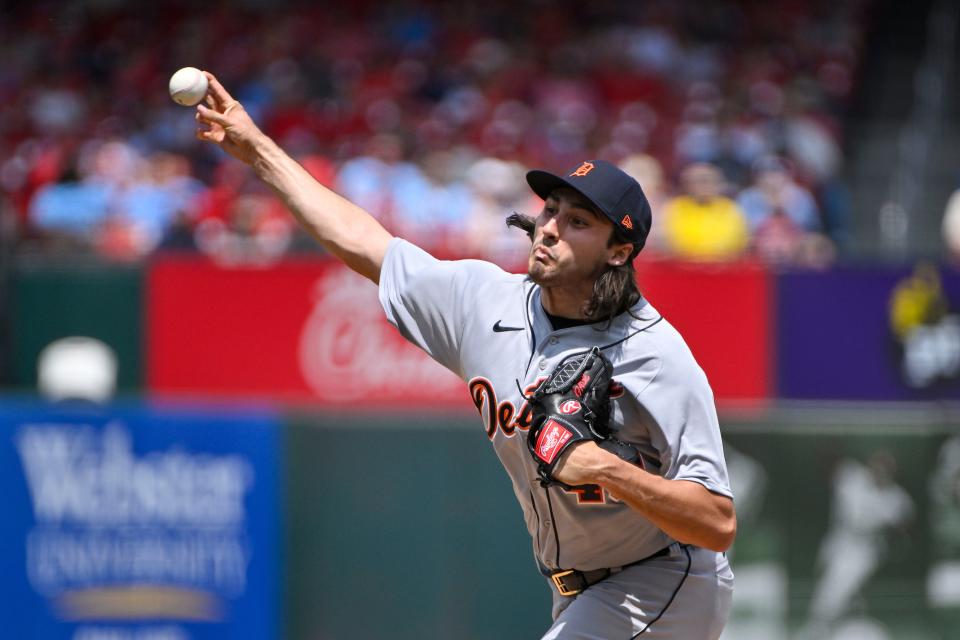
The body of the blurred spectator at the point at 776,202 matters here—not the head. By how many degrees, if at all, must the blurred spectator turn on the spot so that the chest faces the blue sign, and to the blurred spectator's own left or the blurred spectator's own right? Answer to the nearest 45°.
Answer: approximately 45° to the blurred spectator's own right

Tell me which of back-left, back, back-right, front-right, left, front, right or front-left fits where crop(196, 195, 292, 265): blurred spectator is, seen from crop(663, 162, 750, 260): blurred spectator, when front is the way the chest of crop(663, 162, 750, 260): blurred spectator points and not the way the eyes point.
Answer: right

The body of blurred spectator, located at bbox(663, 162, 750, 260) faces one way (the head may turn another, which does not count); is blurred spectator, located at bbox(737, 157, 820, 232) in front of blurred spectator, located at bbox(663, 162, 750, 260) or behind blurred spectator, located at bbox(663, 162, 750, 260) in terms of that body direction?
behind

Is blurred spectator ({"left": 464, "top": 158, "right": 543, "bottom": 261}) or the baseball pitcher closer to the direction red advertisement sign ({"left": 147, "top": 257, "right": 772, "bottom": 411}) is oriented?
the baseball pitcher

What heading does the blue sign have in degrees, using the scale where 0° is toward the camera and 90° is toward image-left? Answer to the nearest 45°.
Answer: approximately 0°
